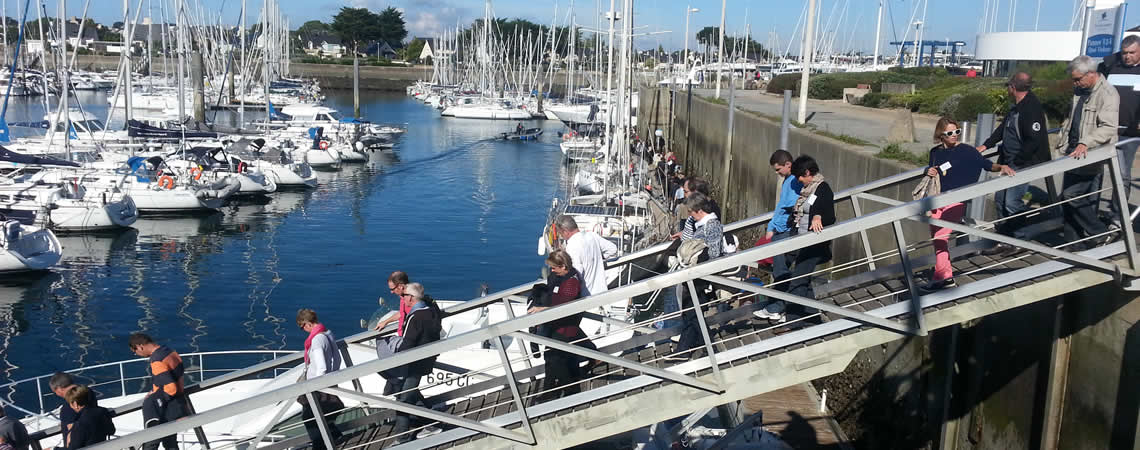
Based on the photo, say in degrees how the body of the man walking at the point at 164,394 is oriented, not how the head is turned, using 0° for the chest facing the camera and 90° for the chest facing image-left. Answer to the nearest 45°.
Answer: approximately 90°

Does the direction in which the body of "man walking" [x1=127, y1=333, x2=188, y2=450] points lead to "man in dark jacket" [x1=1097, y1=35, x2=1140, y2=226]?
no

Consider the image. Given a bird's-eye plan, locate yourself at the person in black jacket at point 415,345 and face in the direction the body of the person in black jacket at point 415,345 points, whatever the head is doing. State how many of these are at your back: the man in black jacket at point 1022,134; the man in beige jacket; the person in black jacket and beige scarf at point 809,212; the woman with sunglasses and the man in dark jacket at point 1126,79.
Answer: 5

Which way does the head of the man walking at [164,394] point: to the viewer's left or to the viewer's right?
to the viewer's left

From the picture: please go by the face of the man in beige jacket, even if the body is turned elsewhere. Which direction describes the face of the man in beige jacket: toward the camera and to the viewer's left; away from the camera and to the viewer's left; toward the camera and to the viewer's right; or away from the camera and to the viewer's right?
toward the camera and to the viewer's left

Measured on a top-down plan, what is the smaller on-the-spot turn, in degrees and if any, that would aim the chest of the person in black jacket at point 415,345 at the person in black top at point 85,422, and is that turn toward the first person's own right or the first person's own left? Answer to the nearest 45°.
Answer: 0° — they already face them

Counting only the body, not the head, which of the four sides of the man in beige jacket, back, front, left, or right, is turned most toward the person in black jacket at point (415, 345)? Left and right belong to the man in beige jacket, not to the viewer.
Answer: front

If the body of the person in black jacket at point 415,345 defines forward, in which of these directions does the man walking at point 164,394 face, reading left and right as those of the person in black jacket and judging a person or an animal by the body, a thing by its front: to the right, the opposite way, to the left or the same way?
the same way

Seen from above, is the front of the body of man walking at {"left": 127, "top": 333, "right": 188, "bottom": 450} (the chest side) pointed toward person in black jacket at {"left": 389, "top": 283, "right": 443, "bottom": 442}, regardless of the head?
no

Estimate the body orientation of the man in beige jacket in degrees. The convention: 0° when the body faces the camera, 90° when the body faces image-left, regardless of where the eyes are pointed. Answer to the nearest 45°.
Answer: approximately 45°

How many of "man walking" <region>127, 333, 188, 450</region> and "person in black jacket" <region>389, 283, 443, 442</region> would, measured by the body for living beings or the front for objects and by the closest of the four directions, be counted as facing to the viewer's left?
2

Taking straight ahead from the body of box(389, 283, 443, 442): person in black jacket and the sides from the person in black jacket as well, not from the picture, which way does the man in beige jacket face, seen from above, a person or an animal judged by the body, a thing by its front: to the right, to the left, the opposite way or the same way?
the same way

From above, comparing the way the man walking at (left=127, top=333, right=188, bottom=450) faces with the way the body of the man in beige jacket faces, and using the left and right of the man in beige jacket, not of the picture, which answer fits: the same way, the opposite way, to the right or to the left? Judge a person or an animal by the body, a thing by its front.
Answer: the same way

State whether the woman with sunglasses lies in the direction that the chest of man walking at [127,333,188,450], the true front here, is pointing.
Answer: no

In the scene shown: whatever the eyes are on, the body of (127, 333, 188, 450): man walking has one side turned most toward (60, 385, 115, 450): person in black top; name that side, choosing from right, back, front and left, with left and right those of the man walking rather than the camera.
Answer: front

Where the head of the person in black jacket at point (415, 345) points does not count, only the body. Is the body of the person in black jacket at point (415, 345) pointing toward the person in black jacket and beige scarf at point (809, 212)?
no
